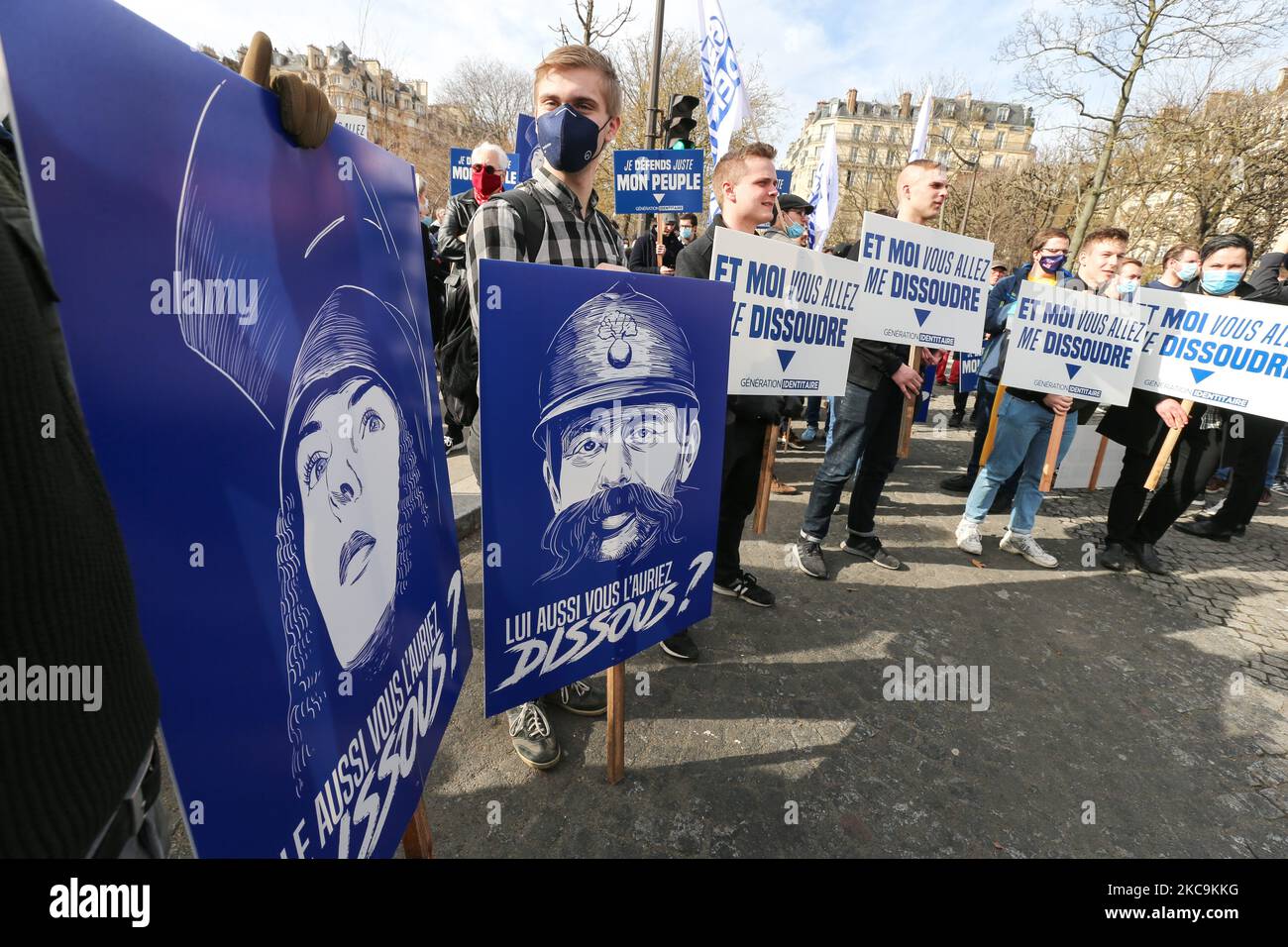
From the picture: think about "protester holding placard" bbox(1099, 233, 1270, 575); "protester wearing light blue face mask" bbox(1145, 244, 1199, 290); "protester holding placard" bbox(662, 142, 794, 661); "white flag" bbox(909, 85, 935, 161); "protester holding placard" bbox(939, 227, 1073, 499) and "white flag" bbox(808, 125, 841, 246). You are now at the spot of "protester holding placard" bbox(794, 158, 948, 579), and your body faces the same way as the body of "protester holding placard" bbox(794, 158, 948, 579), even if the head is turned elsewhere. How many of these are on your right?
1

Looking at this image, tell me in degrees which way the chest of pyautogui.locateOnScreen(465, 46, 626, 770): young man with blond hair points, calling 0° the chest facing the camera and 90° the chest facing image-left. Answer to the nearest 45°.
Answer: approximately 315°

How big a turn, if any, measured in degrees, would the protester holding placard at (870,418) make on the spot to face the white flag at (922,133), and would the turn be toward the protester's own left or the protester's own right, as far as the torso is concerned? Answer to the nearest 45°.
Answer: approximately 135° to the protester's own left

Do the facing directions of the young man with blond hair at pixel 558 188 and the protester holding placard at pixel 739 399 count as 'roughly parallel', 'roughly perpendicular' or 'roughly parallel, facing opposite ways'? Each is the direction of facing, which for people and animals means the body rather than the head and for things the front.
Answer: roughly parallel

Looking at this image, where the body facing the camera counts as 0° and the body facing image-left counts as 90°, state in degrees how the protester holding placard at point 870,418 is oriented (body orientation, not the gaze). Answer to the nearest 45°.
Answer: approximately 315°

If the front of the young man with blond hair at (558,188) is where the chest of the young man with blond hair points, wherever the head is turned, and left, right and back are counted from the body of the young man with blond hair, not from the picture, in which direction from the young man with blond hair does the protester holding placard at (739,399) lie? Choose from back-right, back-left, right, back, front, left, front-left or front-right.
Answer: left

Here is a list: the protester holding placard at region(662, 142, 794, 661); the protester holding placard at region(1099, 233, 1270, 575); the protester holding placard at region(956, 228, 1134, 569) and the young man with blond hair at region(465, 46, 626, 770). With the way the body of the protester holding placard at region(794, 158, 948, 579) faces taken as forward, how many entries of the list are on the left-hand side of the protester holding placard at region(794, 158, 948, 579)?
2

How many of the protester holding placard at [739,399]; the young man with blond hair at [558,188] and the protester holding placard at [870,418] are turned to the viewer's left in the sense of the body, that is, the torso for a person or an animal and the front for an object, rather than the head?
0

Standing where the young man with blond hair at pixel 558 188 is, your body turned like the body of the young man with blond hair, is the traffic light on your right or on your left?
on your left

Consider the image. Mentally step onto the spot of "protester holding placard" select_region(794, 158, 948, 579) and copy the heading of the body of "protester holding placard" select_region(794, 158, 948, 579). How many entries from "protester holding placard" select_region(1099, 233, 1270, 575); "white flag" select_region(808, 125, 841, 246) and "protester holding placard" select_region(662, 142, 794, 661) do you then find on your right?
1

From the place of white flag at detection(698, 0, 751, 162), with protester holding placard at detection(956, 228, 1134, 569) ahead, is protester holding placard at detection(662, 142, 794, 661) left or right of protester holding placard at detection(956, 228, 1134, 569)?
right

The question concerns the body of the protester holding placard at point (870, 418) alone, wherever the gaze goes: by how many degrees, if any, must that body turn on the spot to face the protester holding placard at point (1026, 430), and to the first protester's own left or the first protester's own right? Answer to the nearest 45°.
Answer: approximately 90° to the first protester's own left

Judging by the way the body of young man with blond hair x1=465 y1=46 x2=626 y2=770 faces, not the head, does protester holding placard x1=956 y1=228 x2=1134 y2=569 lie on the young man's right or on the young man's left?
on the young man's left

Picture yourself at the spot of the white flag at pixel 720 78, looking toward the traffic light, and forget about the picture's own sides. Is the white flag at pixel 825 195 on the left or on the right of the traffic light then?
right

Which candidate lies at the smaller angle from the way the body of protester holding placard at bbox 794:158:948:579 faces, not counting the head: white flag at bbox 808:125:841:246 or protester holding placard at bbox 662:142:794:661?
the protester holding placard

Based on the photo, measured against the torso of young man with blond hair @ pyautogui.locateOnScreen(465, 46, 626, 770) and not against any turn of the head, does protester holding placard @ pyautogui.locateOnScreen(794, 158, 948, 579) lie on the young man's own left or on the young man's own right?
on the young man's own left

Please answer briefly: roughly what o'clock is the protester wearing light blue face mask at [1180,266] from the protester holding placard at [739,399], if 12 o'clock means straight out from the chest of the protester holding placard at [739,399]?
the protester wearing light blue face mask at [1180,266] is roughly at 9 o'clock from the protester holding placard at [739,399].
